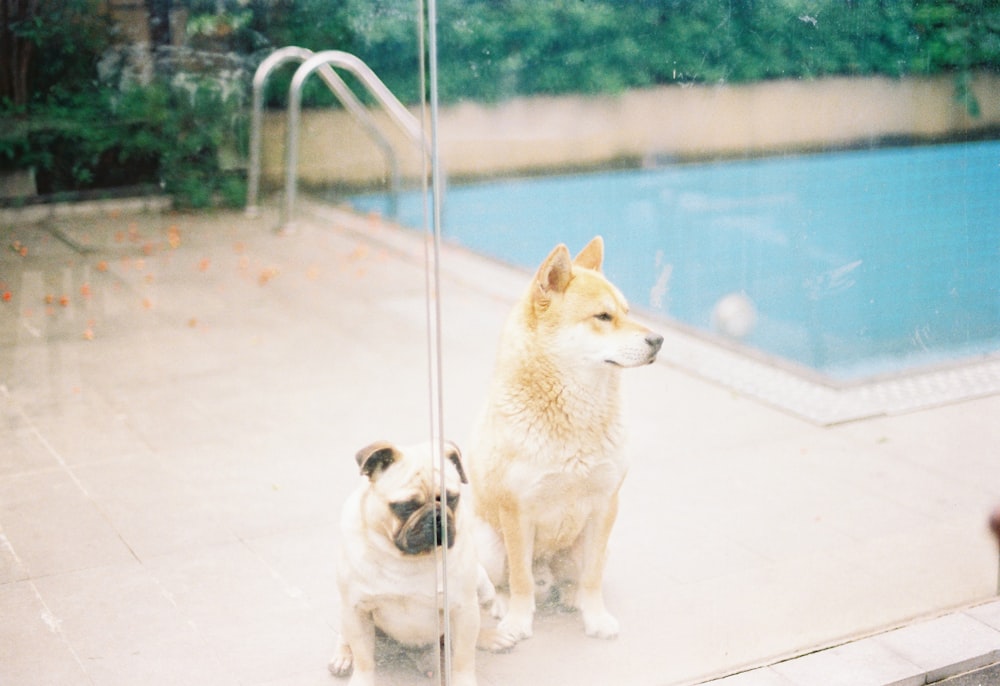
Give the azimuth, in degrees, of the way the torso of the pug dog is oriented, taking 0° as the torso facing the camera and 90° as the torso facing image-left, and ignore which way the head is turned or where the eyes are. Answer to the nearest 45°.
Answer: approximately 0°
